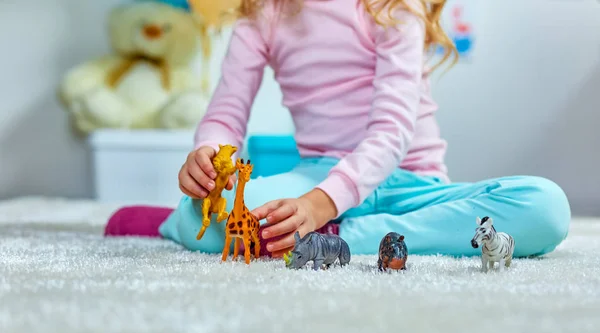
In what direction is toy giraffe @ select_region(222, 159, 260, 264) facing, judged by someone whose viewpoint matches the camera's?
facing the viewer and to the left of the viewer

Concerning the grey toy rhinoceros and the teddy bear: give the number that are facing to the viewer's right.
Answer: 0

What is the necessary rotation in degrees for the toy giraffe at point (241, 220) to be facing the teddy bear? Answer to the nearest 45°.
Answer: approximately 135° to its right

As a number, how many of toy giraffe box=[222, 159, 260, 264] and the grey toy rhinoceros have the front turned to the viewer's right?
0

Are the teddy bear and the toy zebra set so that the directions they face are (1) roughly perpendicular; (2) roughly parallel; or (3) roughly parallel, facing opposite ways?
roughly perpendicular

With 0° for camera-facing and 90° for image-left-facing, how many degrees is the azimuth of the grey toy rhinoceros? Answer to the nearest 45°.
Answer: approximately 45°

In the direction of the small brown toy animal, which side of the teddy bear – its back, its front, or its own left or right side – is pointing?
front

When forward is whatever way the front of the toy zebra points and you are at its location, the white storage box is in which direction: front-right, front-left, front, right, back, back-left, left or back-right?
right
